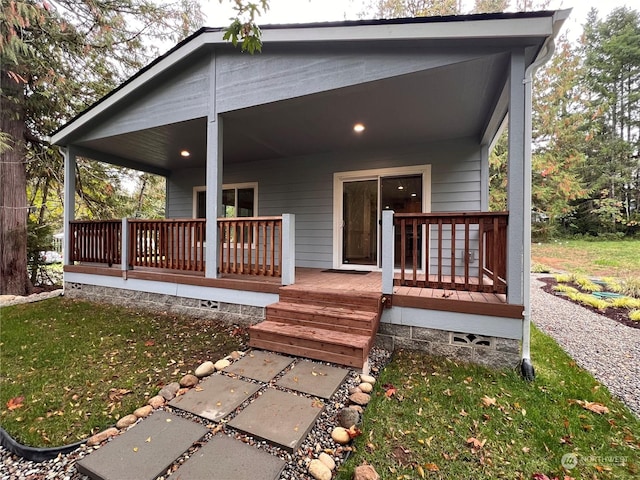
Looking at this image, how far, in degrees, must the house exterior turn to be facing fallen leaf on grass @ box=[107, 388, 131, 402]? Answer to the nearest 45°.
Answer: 0° — it already faces it

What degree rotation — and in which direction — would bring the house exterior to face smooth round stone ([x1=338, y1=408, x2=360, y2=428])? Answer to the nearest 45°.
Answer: approximately 45° to its left

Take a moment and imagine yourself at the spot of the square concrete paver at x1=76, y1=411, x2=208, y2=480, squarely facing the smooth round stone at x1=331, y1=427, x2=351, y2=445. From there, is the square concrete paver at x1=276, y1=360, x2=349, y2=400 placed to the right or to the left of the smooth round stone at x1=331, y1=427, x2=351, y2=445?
left

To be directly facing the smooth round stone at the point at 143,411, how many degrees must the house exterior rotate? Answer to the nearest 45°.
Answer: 0° — it already faces it

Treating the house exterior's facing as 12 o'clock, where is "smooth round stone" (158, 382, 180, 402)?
The smooth round stone is roughly at 12 o'clock from the house exterior.

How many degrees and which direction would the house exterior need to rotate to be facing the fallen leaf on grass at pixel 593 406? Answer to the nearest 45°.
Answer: approximately 90° to its left

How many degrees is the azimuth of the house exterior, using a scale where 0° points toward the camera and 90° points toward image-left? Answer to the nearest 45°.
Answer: approximately 45°

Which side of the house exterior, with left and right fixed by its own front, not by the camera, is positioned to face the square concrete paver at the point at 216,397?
front

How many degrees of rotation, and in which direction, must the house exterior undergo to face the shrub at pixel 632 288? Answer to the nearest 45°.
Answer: approximately 135° to its left

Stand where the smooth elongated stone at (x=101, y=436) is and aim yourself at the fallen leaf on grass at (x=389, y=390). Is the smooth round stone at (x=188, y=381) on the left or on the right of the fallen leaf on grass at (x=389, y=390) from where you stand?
left
